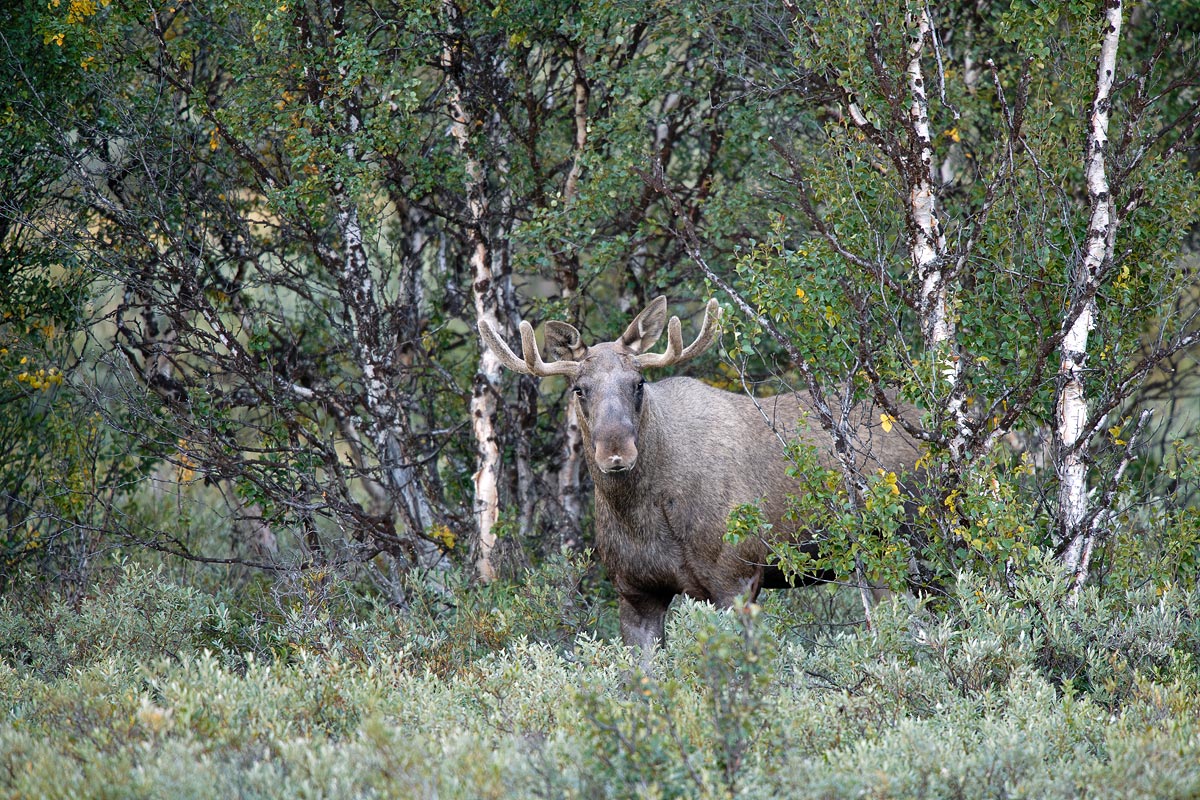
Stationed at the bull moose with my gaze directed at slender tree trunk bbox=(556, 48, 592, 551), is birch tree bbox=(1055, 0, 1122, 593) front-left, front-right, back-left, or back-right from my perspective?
back-right

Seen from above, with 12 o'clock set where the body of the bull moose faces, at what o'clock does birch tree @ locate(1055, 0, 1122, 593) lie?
The birch tree is roughly at 8 o'clock from the bull moose.

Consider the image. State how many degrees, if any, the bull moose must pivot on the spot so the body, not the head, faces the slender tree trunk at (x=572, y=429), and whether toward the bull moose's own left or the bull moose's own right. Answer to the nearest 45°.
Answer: approximately 135° to the bull moose's own right

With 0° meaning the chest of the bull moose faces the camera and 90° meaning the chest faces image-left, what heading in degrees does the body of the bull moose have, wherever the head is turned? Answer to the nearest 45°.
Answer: approximately 45°

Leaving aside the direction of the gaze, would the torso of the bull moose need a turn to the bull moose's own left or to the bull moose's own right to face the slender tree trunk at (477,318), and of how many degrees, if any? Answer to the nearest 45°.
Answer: approximately 90° to the bull moose's own right
